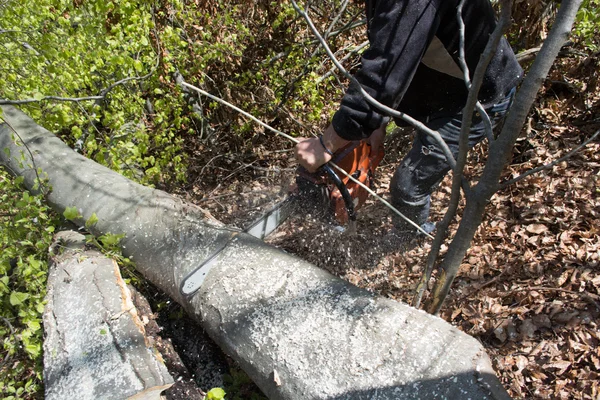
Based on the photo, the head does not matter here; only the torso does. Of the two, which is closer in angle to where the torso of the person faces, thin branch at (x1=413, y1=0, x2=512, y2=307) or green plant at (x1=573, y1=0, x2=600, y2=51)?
the thin branch

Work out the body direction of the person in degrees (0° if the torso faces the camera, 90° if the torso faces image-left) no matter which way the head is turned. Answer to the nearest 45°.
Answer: approximately 45°

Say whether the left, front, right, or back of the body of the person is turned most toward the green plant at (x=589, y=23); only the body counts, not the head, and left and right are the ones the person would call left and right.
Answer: back

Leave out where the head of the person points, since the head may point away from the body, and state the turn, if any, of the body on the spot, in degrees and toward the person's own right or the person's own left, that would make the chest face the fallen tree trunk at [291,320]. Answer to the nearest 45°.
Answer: approximately 45° to the person's own left
